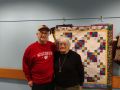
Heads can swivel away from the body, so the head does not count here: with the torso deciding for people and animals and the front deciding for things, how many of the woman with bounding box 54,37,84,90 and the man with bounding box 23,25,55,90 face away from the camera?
0

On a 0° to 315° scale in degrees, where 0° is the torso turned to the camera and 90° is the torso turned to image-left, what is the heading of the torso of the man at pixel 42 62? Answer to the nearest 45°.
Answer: approximately 315°

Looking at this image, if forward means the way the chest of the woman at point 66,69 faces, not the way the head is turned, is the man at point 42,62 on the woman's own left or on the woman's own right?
on the woman's own right

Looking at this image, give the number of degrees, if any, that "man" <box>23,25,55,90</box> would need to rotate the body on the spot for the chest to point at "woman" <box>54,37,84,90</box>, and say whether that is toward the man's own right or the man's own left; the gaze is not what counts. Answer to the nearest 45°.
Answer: approximately 45° to the man's own left

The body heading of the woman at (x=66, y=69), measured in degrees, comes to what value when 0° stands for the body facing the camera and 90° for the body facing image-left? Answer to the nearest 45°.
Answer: approximately 45°
